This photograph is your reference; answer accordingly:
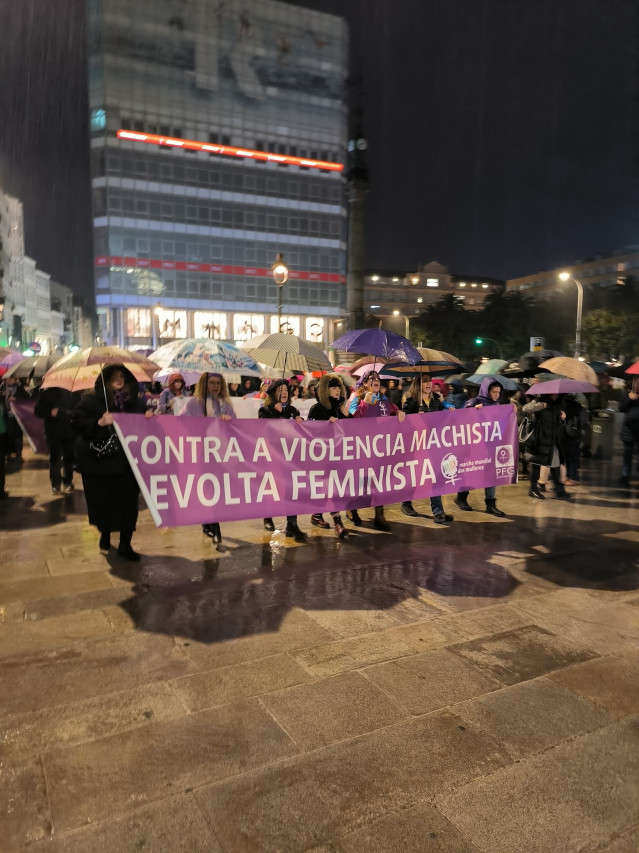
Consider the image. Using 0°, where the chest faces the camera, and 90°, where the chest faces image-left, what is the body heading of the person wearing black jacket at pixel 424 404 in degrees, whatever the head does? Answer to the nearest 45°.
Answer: approximately 315°

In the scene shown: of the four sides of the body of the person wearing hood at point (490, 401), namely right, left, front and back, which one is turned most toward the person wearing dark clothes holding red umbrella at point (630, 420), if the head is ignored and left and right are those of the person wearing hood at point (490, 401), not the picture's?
left

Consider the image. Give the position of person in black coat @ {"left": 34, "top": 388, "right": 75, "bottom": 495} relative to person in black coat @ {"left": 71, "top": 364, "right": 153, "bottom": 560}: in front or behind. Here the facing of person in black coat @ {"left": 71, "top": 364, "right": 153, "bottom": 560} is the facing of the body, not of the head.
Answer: behind

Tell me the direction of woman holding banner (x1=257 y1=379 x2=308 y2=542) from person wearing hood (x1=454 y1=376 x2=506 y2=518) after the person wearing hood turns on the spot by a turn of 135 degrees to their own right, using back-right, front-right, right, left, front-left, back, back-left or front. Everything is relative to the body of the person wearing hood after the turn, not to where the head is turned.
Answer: front-left

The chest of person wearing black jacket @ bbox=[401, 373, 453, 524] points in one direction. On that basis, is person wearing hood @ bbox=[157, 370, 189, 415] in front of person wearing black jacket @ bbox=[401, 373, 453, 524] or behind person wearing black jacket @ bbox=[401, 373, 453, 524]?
behind

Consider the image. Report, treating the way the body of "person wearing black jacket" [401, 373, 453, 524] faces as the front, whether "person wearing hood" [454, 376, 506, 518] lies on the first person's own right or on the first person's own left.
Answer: on the first person's own left

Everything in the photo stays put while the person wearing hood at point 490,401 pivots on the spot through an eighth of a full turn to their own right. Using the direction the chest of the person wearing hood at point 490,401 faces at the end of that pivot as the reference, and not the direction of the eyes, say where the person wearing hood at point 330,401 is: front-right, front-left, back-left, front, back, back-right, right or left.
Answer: front-right

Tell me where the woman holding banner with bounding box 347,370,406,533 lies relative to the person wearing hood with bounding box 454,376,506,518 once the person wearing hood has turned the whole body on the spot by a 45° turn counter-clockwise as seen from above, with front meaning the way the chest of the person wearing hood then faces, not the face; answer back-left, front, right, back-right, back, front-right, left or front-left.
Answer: back-right

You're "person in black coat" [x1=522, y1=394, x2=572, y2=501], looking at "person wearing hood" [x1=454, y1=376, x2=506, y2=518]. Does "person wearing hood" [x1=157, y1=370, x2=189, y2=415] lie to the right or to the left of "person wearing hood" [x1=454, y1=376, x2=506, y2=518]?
right

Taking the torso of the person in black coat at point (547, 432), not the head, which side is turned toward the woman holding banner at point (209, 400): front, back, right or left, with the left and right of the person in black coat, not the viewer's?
right

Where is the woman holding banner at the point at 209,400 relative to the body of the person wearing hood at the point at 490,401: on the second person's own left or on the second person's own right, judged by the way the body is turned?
on the second person's own right

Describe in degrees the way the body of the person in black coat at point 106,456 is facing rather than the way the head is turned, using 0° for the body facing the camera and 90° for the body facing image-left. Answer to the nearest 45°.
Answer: approximately 315°

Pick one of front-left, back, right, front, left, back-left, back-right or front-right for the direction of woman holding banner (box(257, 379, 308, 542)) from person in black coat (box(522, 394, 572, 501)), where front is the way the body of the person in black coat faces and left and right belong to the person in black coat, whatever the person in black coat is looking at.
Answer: right

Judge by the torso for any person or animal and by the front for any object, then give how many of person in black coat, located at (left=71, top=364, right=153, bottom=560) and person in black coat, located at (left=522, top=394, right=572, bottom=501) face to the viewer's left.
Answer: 0
